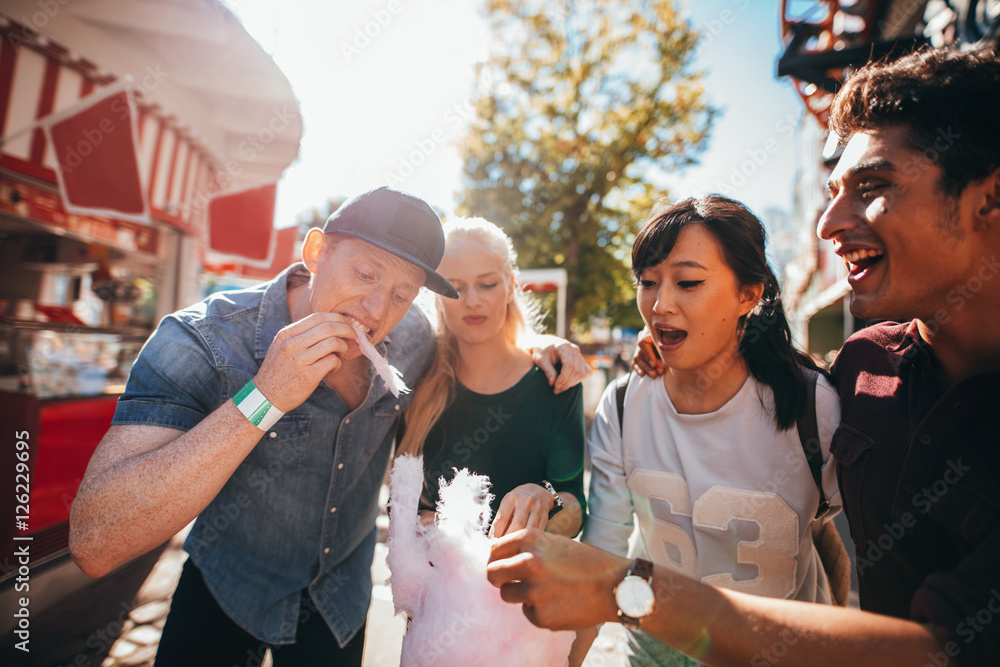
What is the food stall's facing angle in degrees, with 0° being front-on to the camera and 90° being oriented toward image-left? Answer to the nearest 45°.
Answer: approximately 315°

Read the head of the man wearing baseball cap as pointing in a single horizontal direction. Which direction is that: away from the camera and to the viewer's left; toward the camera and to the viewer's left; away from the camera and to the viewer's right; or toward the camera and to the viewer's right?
toward the camera and to the viewer's right

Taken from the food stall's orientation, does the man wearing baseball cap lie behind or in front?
in front

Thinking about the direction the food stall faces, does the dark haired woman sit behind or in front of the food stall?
in front

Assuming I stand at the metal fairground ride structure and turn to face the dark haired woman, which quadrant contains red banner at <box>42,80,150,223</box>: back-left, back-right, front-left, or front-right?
front-right

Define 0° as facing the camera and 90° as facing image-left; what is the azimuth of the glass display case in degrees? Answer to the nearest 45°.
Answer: approximately 315°

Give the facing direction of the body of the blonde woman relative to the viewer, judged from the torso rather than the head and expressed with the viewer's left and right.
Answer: facing the viewer

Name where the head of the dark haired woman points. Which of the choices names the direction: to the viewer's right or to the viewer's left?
to the viewer's left

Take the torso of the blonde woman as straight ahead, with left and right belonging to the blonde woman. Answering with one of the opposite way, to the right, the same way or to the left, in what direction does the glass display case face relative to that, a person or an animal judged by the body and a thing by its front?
to the left

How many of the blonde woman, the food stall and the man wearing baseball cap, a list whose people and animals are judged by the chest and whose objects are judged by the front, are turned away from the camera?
0

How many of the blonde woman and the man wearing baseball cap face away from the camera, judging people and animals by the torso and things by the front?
0

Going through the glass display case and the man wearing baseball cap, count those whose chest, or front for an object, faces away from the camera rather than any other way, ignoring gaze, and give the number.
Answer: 0

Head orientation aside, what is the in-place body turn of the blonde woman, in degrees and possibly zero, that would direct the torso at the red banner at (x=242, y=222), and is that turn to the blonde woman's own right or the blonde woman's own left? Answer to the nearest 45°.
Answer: approximately 135° to the blonde woman's own right

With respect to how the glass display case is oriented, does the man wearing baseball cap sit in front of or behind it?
in front
